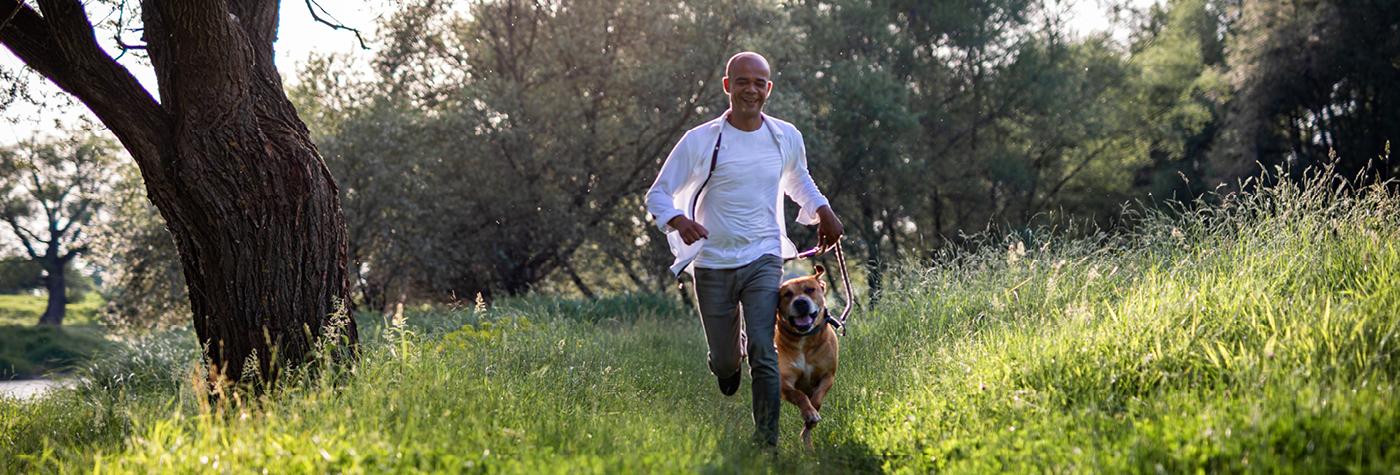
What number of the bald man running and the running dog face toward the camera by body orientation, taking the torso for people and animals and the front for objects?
2

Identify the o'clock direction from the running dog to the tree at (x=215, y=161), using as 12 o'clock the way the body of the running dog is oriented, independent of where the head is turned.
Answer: The tree is roughly at 3 o'clock from the running dog.

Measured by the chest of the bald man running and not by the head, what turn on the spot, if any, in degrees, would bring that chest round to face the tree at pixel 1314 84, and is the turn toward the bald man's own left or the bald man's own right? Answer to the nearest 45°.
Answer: approximately 135° to the bald man's own left

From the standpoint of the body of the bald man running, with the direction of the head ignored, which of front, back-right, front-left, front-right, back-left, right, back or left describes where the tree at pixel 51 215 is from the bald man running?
back-right

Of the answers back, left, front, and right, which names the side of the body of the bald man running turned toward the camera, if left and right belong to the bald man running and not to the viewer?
front

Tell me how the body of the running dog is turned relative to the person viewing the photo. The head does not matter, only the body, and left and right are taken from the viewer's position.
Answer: facing the viewer

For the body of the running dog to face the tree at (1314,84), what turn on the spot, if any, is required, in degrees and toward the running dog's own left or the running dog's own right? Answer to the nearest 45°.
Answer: approximately 135° to the running dog's own left
